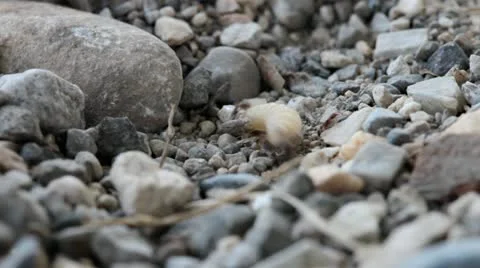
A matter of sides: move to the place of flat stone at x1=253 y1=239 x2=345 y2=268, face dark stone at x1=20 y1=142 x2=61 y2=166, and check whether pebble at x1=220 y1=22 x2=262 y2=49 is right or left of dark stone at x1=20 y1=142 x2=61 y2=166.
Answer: right
